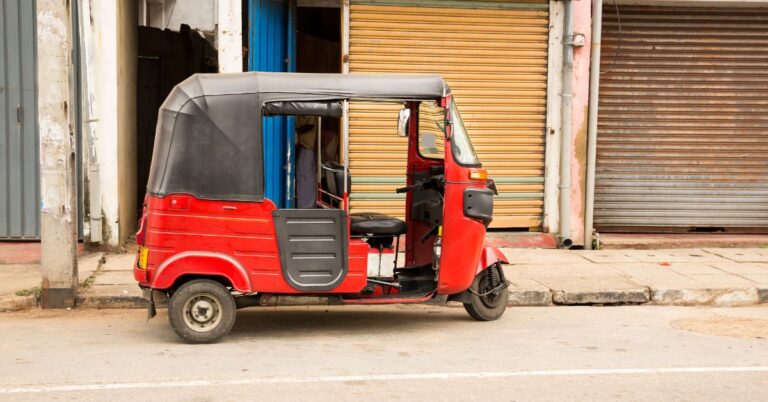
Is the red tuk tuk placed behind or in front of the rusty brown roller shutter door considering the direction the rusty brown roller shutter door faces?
in front

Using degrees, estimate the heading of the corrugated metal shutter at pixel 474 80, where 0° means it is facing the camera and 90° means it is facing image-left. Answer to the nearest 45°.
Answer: approximately 0°

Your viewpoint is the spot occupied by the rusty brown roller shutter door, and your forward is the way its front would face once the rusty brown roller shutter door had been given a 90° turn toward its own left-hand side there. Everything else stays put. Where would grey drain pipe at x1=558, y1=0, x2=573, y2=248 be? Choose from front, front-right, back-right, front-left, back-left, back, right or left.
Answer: back-right

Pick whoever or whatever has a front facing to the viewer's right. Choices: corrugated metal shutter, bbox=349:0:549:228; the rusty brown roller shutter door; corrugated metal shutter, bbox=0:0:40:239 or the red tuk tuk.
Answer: the red tuk tuk

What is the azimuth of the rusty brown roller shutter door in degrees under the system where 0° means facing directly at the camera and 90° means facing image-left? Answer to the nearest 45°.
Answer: approximately 0°

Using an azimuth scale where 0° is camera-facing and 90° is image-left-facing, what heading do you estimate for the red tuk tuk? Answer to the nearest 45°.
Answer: approximately 270°

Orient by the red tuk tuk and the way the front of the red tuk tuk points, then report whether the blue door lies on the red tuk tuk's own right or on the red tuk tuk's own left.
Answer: on the red tuk tuk's own left

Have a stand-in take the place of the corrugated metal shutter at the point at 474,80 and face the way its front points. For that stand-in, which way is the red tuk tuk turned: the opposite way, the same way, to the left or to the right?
to the left

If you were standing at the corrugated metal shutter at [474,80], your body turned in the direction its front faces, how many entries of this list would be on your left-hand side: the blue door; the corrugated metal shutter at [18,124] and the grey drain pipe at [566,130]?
1

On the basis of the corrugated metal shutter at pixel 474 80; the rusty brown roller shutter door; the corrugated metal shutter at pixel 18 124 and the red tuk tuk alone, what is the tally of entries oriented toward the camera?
3

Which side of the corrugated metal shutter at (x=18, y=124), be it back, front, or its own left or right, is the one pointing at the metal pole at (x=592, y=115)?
left

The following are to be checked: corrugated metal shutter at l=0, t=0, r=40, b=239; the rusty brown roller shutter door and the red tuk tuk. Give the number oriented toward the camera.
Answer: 2

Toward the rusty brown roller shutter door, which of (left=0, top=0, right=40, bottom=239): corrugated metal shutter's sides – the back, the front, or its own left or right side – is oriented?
left
